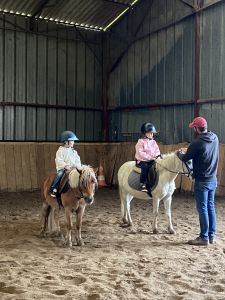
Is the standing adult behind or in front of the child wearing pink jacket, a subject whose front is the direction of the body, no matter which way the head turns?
in front

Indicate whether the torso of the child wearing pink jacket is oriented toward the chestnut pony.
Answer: no

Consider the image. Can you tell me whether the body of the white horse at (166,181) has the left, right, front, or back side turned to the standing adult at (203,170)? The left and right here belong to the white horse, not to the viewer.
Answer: front

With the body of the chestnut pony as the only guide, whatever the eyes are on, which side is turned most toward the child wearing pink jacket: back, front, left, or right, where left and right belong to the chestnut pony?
left

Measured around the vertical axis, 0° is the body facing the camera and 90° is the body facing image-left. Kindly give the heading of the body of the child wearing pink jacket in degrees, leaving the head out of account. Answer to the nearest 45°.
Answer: approximately 315°

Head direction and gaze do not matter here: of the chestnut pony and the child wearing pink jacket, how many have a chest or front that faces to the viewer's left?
0

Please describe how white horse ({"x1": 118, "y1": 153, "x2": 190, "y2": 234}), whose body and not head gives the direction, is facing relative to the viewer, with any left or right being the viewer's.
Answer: facing the viewer and to the right of the viewer

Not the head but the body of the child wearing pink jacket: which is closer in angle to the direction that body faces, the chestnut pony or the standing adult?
the standing adult

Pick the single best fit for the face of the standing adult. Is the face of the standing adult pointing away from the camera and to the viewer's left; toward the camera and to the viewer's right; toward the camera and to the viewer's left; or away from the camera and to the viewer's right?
away from the camera and to the viewer's left

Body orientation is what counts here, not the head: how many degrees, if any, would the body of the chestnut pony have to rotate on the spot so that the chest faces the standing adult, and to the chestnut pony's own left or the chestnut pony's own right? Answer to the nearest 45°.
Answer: approximately 45° to the chestnut pony's own left

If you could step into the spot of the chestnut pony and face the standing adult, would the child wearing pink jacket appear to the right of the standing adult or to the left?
left
